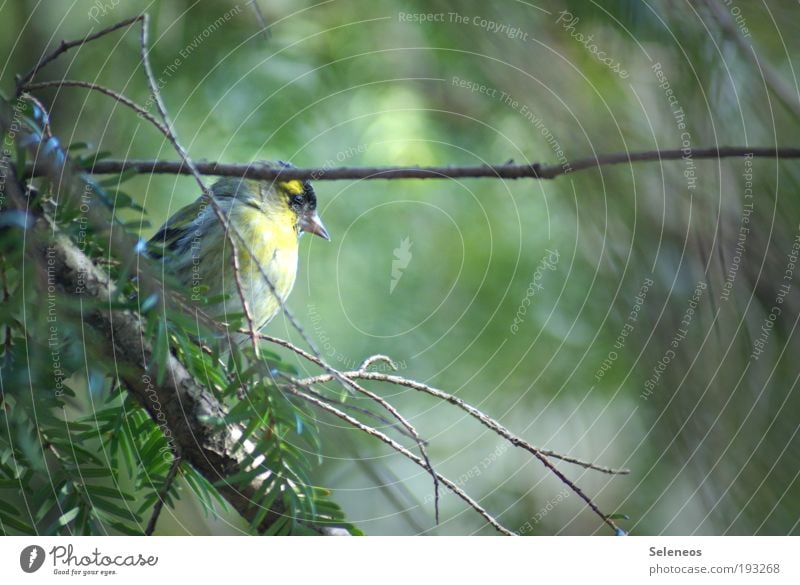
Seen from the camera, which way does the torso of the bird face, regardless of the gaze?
to the viewer's right
